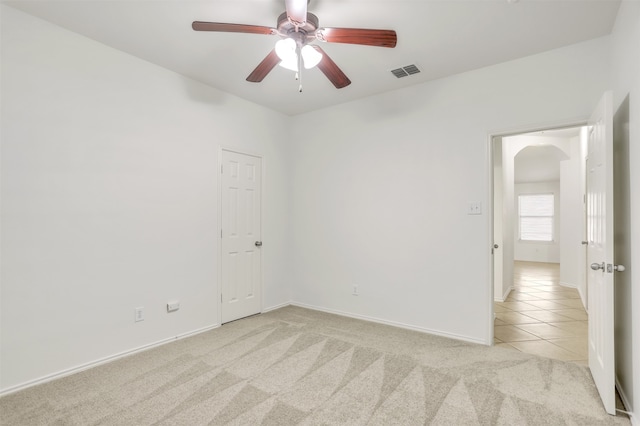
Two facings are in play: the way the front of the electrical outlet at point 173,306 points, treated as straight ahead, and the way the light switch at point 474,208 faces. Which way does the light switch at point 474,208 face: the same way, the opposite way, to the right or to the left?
to the right

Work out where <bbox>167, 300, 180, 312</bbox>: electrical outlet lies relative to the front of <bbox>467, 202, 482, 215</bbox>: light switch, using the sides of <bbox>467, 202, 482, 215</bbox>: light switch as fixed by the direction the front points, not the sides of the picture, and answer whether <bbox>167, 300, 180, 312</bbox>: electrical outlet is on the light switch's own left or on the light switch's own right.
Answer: on the light switch's own right

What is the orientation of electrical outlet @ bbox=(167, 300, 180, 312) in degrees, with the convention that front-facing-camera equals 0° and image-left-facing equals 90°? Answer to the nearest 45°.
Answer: approximately 315°

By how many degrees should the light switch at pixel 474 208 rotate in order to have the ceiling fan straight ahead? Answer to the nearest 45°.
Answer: approximately 45° to its right

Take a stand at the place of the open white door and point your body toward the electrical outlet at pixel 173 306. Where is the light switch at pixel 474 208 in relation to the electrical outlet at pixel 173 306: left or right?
right

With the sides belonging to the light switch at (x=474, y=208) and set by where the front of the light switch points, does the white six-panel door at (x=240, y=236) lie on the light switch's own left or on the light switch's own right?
on the light switch's own right

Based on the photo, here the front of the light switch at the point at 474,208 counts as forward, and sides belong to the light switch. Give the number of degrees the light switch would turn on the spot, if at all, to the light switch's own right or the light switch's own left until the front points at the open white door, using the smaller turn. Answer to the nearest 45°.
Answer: approximately 45° to the light switch's own left

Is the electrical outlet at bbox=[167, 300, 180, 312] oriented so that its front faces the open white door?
yes

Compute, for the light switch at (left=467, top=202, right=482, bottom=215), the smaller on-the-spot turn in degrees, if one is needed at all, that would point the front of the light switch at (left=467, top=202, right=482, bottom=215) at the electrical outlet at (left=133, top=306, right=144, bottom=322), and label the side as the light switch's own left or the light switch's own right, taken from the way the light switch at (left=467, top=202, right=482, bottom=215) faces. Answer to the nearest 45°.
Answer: approximately 45° to the light switch's own right
